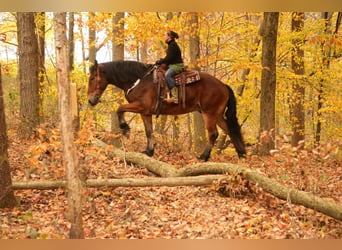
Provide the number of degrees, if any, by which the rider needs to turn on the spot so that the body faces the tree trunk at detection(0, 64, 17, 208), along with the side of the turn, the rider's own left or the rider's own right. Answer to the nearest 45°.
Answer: approximately 45° to the rider's own left

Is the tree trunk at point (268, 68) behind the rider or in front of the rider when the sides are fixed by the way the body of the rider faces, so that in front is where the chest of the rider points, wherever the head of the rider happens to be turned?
behind

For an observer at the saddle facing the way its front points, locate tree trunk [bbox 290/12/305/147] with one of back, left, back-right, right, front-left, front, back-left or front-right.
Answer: back-right

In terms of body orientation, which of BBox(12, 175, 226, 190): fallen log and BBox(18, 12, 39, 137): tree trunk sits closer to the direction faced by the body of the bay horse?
the tree trunk

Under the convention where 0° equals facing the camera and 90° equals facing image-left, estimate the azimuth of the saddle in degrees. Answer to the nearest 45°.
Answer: approximately 90°

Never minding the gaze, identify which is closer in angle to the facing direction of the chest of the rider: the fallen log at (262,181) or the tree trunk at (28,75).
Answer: the tree trunk

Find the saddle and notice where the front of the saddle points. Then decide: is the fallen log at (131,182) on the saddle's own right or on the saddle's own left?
on the saddle's own left

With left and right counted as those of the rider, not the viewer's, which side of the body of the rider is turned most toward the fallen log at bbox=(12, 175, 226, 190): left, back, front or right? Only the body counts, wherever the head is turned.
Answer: left

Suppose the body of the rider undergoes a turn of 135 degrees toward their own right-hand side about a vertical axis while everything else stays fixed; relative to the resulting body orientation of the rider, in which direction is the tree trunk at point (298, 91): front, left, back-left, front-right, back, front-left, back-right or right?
front

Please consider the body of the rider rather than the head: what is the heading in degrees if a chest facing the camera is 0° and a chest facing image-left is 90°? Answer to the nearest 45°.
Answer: approximately 90°

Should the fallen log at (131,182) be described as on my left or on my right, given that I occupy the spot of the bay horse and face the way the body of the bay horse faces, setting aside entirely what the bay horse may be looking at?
on my left

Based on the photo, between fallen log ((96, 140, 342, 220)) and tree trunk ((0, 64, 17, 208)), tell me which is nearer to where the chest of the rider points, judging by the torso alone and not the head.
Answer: the tree trunk

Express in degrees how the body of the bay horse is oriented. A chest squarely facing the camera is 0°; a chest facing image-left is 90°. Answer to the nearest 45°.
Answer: approximately 90°
